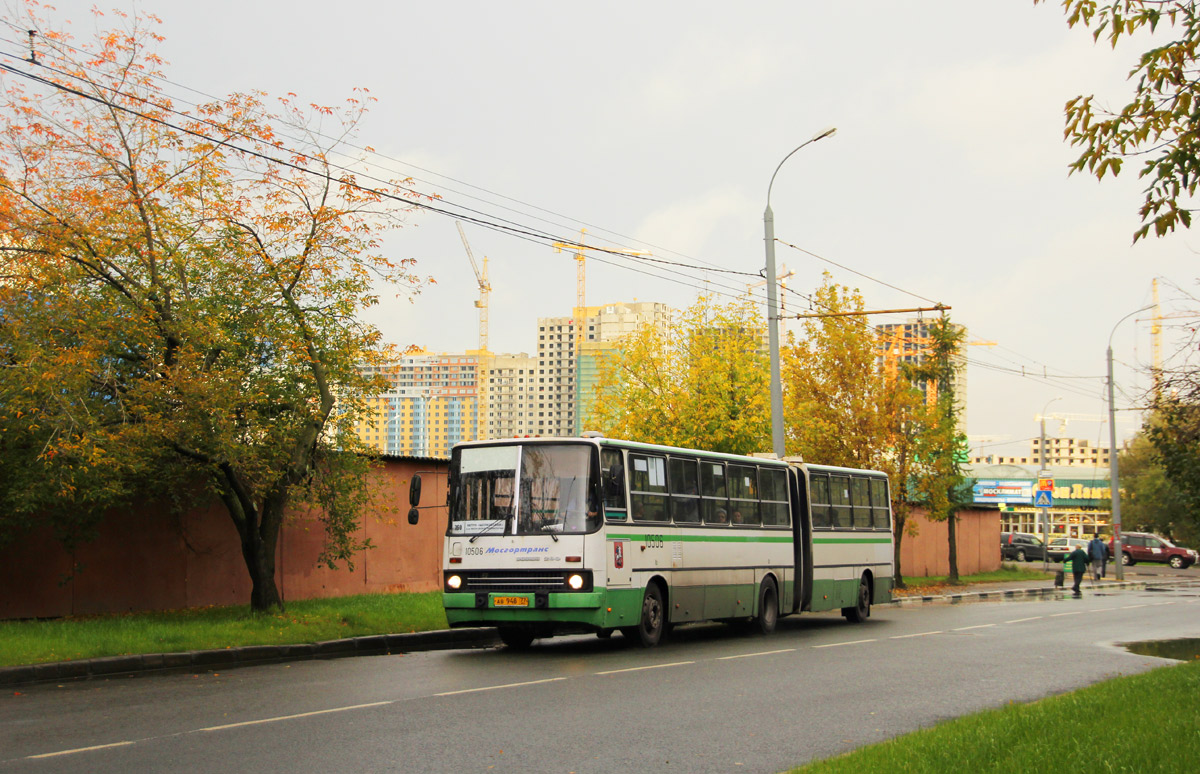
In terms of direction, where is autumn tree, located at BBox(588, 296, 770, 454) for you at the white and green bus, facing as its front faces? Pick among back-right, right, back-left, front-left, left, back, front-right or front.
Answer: back-right

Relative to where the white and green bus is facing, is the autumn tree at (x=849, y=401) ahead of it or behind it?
behind

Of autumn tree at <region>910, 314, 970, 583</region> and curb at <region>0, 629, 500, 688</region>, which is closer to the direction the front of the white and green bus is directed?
the curb

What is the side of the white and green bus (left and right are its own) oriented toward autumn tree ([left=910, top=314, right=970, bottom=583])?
back

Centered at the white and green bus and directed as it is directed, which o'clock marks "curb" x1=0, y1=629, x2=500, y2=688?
The curb is roughly at 1 o'clock from the white and green bus.

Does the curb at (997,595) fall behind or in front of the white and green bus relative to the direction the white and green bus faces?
behind

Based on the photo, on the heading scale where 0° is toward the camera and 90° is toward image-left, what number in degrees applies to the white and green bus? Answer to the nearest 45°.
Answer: approximately 45°
